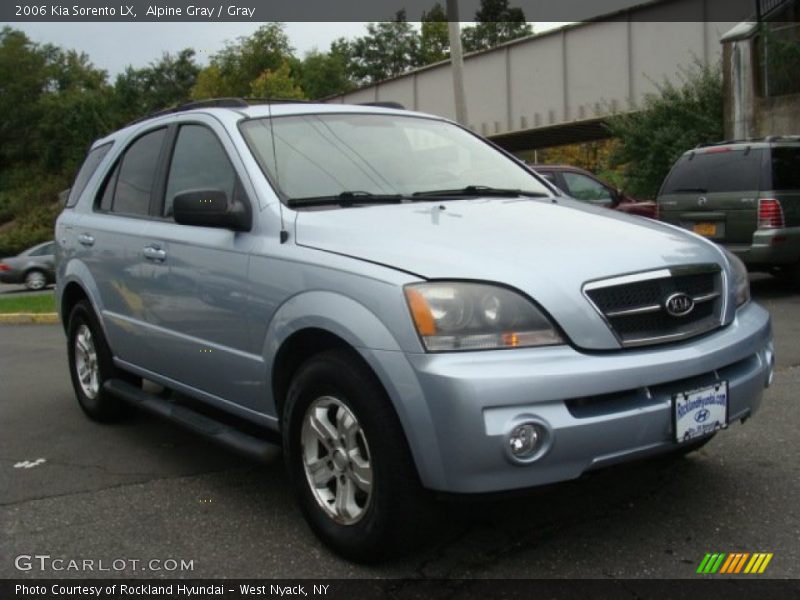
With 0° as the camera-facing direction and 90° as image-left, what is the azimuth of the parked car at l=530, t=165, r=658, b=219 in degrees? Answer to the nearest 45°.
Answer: approximately 270°

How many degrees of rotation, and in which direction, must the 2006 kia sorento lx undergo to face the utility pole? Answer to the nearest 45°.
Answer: approximately 135° to its left

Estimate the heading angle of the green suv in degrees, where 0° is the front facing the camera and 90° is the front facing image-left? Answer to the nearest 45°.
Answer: approximately 225°

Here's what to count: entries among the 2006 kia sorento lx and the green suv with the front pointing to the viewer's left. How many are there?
0

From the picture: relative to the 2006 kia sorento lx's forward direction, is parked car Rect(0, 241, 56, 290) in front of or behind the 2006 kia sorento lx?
behind

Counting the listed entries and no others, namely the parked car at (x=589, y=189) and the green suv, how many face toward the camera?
0

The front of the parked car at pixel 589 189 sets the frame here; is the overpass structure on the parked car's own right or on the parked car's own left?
on the parked car's own left

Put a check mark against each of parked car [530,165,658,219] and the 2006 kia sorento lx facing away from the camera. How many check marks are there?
0

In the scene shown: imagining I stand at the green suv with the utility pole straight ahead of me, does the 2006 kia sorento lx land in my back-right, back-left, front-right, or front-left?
back-left

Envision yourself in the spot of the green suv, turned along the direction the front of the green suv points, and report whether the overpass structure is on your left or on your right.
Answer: on your left

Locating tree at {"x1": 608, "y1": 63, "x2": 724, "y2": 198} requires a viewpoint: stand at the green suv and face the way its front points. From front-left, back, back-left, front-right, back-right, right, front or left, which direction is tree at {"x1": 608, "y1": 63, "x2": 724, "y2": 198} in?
front-left

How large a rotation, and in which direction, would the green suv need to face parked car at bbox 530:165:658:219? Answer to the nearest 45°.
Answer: approximately 90° to its left
